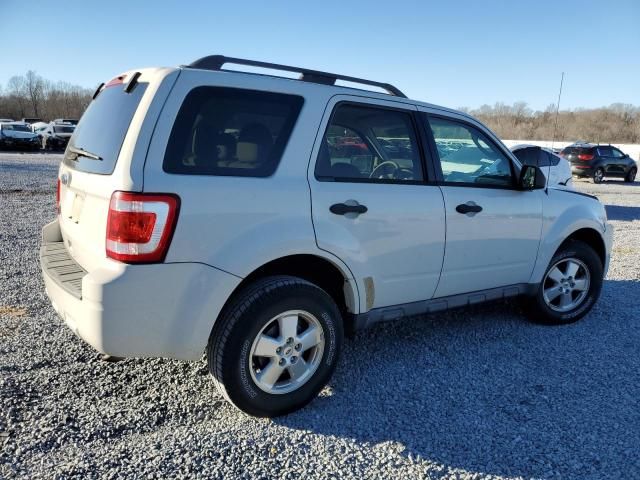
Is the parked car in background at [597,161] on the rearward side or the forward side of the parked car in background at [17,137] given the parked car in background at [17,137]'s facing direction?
on the forward side

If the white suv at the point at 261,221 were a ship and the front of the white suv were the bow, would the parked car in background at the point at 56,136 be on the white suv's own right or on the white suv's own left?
on the white suv's own left

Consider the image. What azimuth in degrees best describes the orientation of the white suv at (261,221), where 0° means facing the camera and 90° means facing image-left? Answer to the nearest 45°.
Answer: approximately 225°

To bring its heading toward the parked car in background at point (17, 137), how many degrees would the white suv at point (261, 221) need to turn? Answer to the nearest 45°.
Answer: approximately 90° to its left

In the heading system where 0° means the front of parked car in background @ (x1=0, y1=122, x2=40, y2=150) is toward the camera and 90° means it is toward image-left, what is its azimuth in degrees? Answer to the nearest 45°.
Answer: approximately 315°

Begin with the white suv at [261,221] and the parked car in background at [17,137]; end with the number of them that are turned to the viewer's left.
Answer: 0
